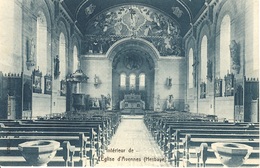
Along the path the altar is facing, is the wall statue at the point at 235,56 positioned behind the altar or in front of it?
in front

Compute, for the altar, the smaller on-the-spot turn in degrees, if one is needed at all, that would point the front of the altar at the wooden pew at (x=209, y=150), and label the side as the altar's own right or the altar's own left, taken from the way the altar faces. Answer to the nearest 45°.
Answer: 0° — it already faces it

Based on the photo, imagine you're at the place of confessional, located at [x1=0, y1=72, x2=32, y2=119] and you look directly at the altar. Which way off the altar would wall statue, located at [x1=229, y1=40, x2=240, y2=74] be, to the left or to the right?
right

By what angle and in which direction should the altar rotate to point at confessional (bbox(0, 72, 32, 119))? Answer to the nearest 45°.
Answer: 0° — it already faces it

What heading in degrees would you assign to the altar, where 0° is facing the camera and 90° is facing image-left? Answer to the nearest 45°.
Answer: approximately 0°
